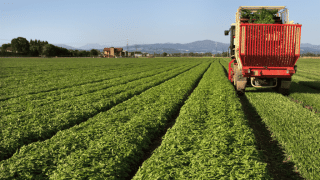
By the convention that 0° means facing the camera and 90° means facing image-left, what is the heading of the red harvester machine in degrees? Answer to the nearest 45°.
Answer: approximately 180°
